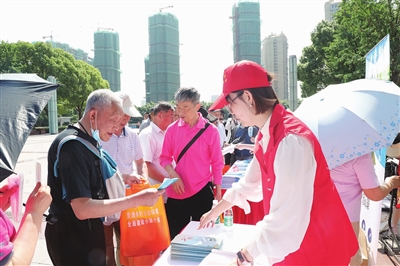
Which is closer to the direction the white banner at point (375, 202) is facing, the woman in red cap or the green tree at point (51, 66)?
the woman in red cap

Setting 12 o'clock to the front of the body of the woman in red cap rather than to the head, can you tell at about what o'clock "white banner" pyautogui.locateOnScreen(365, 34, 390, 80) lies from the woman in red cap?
The white banner is roughly at 4 o'clock from the woman in red cap.

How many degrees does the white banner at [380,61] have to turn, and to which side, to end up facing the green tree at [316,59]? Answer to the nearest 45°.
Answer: approximately 135° to its right

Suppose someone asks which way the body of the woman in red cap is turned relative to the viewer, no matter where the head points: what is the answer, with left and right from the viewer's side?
facing to the left of the viewer

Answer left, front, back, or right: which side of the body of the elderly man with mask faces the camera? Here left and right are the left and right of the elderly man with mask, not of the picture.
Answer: right

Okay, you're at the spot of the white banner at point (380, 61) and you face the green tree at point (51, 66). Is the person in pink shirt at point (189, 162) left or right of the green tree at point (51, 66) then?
left

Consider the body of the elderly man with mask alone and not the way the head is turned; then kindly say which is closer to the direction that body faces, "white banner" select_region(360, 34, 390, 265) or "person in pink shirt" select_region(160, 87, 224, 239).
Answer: the white banner

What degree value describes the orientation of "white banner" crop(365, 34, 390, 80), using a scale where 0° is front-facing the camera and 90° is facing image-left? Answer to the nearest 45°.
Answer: approximately 45°

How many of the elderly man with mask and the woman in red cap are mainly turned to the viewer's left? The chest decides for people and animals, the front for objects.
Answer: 1

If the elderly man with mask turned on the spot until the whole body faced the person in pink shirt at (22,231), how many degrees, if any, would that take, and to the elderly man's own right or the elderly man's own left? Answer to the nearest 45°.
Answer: approximately 90° to the elderly man's own right

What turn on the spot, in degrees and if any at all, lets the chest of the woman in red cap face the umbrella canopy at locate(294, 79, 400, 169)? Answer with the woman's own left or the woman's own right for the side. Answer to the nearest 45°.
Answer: approximately 135° to the woman's own right
